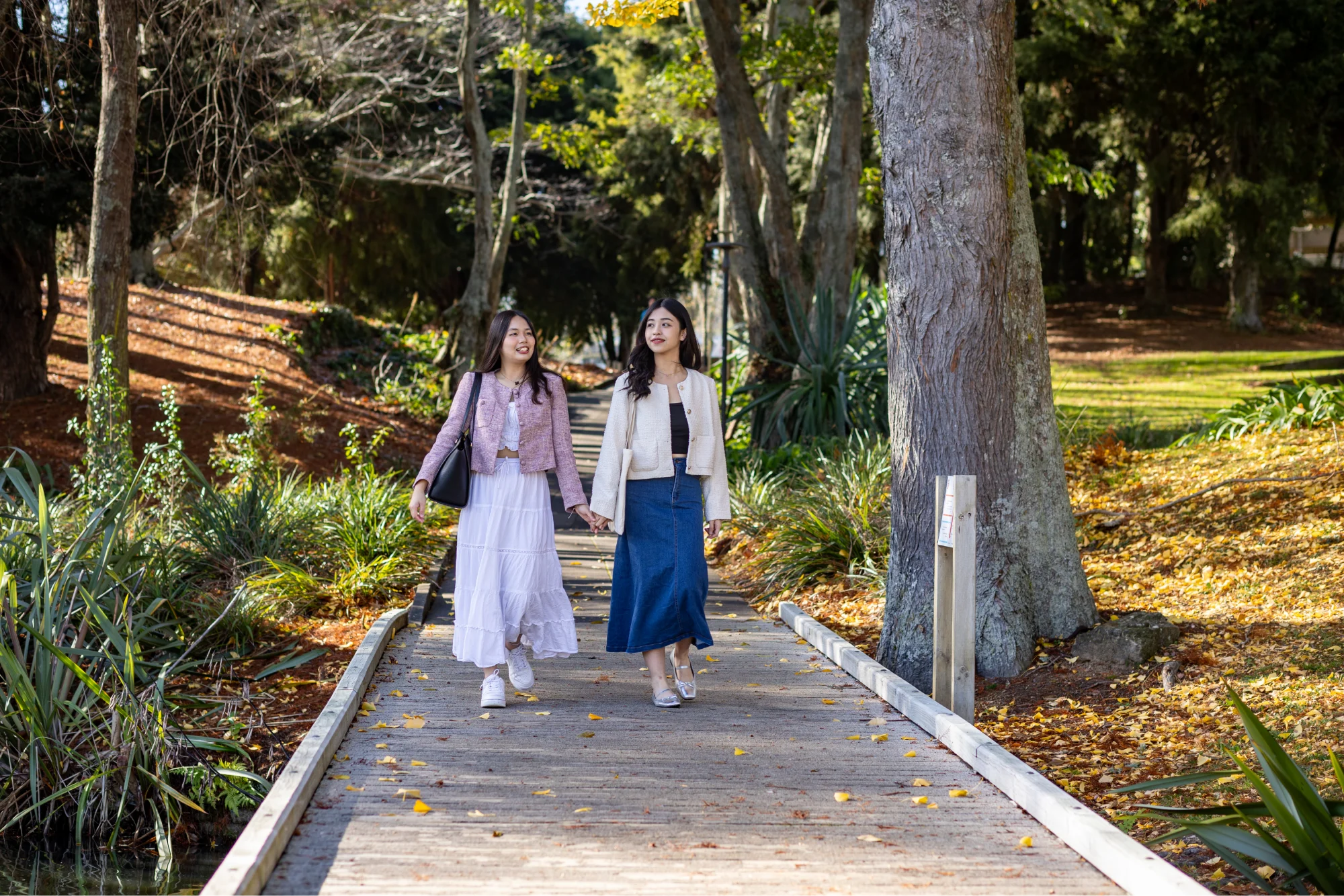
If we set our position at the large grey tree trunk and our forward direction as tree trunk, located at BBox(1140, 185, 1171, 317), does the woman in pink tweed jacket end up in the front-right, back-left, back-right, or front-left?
back-left

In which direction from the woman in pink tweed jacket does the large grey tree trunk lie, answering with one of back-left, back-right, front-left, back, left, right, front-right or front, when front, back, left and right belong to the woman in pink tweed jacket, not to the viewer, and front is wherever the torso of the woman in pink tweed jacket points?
left

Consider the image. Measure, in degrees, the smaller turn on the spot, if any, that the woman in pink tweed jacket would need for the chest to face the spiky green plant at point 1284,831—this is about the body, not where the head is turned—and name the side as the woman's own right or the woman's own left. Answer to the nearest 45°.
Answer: approximately 45° to the woman's own left

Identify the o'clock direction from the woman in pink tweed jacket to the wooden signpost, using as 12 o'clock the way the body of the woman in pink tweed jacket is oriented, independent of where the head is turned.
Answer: The wooden signpost is roughly at 10 o'clock from the woman in pink tweed jacket.

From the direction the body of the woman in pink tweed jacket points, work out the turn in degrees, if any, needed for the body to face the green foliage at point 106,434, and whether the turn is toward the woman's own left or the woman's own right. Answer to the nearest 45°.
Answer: approximately 135° to the woman's own right

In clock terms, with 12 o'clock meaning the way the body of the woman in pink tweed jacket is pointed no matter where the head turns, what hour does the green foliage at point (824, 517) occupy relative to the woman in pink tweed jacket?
The green foliage is roughly at 7 o'clock from the woman in pink tweed jacket.

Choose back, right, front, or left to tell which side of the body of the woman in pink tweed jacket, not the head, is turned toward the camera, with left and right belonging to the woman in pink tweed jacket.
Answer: front

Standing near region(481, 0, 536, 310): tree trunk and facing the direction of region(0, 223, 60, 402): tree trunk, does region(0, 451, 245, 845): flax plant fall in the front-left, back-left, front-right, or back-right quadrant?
front-left

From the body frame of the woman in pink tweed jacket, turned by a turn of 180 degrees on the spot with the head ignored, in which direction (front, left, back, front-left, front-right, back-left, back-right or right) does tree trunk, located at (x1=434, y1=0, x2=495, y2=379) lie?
front

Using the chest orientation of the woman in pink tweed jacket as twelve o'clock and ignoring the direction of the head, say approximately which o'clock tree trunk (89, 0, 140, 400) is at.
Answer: The tree trunk is roughly at 5 o'clock from the woman in pink tweed jacket.

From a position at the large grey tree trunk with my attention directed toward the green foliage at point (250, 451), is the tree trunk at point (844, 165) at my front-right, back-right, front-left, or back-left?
front-right

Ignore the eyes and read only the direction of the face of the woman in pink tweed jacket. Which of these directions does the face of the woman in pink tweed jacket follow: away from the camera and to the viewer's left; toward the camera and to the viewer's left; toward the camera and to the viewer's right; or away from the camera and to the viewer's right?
toward the camera and to the viewer's right
